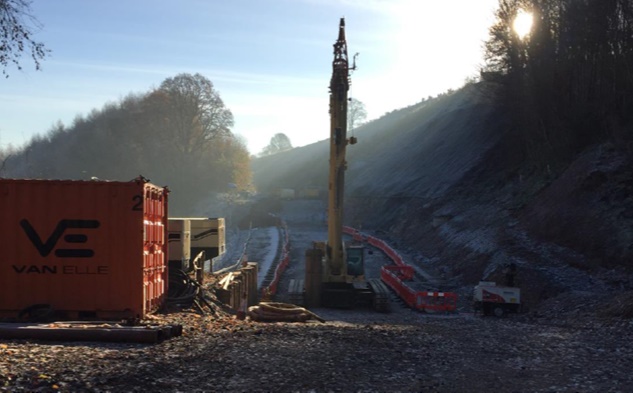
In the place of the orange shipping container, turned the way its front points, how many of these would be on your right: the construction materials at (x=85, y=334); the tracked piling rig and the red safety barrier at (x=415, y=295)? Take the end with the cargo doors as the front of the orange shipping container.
1

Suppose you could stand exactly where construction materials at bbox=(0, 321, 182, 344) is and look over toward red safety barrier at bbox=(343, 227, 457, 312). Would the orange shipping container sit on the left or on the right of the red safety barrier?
left

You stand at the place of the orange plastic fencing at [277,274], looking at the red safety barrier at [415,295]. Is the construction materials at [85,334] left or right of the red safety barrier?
right

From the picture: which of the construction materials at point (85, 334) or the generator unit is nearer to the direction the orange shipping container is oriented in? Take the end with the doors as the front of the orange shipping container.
the generator unit

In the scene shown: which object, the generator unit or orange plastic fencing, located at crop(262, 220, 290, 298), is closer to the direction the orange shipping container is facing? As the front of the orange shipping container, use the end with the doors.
the generator unit

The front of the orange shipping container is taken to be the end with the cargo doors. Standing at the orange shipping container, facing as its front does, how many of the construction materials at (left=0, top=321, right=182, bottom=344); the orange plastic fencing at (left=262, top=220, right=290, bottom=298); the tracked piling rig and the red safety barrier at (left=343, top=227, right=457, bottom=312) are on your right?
1

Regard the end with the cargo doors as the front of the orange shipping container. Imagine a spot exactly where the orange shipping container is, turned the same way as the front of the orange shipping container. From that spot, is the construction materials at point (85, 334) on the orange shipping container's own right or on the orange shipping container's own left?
on the orange shipping container's own right

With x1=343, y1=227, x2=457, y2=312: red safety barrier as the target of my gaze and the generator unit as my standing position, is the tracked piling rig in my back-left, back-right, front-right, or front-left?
front-left

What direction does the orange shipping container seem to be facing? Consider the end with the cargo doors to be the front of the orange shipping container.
to the viewer's right

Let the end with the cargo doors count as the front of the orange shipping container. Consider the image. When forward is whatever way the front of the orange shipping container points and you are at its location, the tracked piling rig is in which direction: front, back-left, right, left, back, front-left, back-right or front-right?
front-left

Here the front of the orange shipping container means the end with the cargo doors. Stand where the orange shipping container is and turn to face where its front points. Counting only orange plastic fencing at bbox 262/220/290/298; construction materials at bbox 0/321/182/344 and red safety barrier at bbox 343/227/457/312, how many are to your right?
1

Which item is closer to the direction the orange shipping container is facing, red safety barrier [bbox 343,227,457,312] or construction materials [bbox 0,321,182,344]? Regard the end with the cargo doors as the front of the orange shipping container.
the red safety barrier

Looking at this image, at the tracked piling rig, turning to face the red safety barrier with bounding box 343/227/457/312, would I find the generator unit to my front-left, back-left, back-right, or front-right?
front-right
